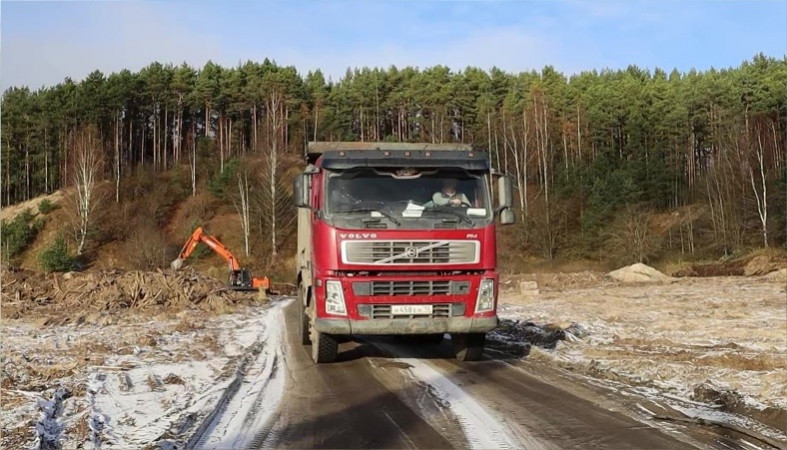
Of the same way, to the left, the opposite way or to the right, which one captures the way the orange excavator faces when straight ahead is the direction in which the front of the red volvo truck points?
to the right

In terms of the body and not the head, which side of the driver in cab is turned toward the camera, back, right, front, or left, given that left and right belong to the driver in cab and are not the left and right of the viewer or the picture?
front

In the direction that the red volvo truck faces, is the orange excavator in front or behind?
behind

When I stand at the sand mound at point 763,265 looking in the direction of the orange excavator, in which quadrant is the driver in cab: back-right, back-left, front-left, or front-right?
front-left

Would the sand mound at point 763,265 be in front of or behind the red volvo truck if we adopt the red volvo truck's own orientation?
behind

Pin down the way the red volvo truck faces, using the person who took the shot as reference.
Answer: facing the viewer

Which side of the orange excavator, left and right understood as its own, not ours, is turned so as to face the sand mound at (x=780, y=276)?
back

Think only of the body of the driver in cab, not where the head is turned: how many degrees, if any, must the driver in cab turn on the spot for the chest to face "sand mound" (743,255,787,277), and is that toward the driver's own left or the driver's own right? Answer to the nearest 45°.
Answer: approximately 135° to the driver's own left

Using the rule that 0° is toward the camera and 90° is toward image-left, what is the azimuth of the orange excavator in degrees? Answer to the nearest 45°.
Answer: approximately 90°

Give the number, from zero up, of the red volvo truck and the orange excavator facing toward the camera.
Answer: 1

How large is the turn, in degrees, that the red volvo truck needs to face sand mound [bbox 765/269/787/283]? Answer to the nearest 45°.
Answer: approximately 135° to its left

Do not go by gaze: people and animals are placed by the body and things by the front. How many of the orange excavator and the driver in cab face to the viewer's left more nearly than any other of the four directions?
1

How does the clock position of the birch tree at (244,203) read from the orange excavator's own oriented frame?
The birch tree is roughly at 3 o'clock from the orange excavator.
